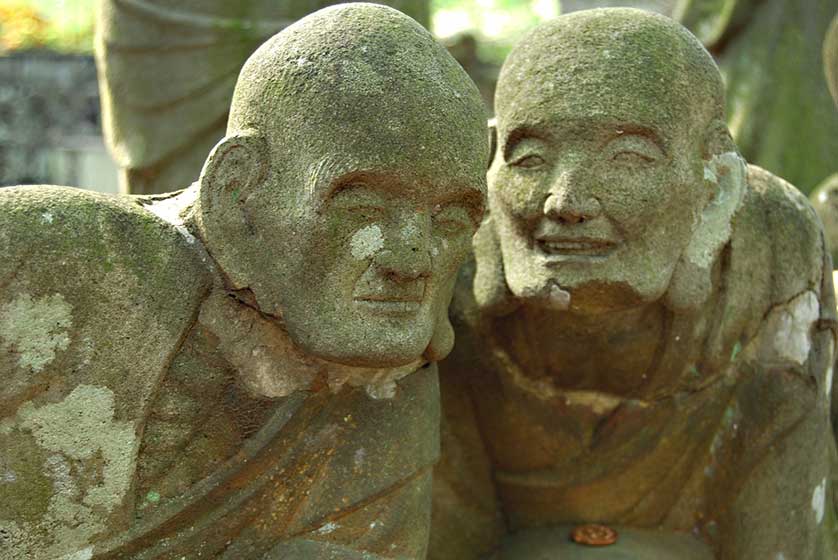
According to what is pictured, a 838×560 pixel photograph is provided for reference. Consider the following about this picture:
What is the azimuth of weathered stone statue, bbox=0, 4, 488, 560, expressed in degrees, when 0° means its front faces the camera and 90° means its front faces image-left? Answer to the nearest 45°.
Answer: approximately 315°

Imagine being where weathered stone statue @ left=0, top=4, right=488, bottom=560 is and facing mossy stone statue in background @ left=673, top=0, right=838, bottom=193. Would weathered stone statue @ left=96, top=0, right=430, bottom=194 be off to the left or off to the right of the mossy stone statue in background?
left

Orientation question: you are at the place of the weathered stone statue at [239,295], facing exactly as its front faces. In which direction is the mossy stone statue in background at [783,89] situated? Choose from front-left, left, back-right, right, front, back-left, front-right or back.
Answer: left

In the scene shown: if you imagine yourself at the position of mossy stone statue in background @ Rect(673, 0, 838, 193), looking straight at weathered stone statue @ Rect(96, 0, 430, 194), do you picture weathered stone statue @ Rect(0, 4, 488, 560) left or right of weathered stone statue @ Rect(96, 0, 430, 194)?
left

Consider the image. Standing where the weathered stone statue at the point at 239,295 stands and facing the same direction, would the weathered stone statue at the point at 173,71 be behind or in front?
behind
